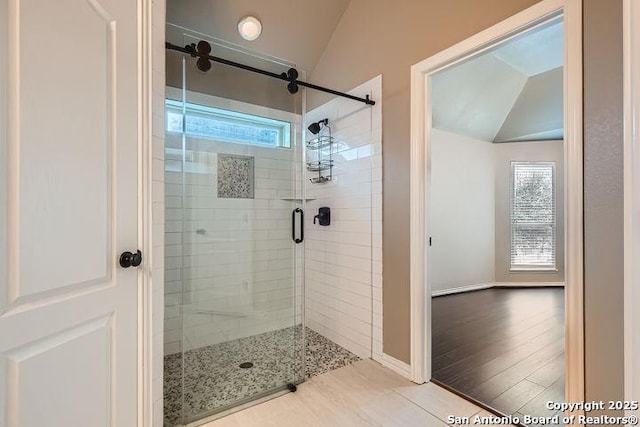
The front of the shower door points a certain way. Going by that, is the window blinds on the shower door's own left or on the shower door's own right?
on the shower door's own left

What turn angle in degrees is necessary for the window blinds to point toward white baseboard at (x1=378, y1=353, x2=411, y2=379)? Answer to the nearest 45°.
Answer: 0° — it already faces it

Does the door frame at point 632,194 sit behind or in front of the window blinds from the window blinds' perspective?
in front

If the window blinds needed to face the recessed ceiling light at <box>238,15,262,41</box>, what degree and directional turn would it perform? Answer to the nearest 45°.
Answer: approximately 45° to its right

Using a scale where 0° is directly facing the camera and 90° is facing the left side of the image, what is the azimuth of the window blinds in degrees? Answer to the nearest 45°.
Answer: approximately 0°

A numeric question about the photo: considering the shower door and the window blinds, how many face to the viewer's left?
0

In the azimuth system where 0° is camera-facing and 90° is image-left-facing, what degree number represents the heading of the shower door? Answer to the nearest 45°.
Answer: approximately 315°

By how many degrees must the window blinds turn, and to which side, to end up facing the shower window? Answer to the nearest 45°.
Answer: approximately 45° to its right
